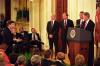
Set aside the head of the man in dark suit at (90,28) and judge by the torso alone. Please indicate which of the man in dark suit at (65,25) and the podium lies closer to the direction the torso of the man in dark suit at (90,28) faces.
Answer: the podium

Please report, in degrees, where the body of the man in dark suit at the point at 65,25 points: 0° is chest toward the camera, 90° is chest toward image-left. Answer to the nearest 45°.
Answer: approximately 0°

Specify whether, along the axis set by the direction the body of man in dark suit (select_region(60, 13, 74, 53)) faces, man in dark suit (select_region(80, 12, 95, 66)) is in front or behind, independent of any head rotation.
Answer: in front

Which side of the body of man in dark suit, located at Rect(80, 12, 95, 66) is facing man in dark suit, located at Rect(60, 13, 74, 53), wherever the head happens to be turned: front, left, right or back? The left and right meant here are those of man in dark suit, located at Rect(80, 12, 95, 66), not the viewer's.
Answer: right

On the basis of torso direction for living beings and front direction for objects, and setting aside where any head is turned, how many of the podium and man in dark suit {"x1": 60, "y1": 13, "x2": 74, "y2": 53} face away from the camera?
0

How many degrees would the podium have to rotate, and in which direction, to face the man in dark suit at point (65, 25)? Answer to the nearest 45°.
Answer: approximately 135° to its right

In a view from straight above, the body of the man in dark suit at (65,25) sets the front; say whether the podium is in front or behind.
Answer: in front

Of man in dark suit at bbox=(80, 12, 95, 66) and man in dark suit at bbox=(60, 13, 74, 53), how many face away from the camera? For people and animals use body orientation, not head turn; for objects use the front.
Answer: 0

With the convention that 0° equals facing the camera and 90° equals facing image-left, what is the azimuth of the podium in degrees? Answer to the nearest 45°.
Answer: approximately 45°
